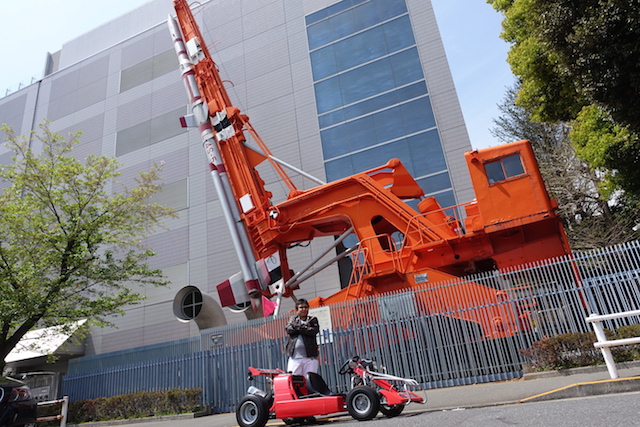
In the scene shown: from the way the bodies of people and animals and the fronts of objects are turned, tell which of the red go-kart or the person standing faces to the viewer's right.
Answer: the red go-kart

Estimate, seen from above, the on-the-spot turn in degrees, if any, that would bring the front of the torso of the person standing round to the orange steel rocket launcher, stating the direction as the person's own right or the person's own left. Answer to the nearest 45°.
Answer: approximately 135° to the person's own left

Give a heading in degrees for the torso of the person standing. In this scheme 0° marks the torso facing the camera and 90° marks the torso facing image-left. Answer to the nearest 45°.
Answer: approximately 0°

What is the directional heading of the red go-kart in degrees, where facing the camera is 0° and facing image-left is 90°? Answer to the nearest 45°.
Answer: approximately 270°

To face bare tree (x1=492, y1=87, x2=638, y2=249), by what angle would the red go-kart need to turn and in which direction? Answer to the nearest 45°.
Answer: approximately 45° to its left

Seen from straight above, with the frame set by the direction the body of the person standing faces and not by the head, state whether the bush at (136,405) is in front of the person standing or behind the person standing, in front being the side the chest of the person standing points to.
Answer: behind

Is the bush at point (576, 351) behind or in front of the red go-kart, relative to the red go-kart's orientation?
in front

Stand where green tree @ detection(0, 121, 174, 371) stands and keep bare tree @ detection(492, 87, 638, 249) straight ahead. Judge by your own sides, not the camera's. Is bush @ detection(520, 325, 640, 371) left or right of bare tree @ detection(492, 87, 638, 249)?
right

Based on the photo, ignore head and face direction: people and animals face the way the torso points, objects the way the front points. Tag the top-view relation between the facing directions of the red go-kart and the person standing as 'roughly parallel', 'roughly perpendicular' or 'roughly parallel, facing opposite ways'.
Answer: roughly perpendicular

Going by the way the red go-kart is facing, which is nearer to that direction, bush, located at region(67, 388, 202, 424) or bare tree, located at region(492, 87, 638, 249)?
the bare tree

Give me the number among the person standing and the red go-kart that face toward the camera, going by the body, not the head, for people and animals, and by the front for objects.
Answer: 1

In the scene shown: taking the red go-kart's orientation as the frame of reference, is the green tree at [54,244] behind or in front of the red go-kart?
behind

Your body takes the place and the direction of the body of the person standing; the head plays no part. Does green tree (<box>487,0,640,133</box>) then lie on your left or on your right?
on your left
